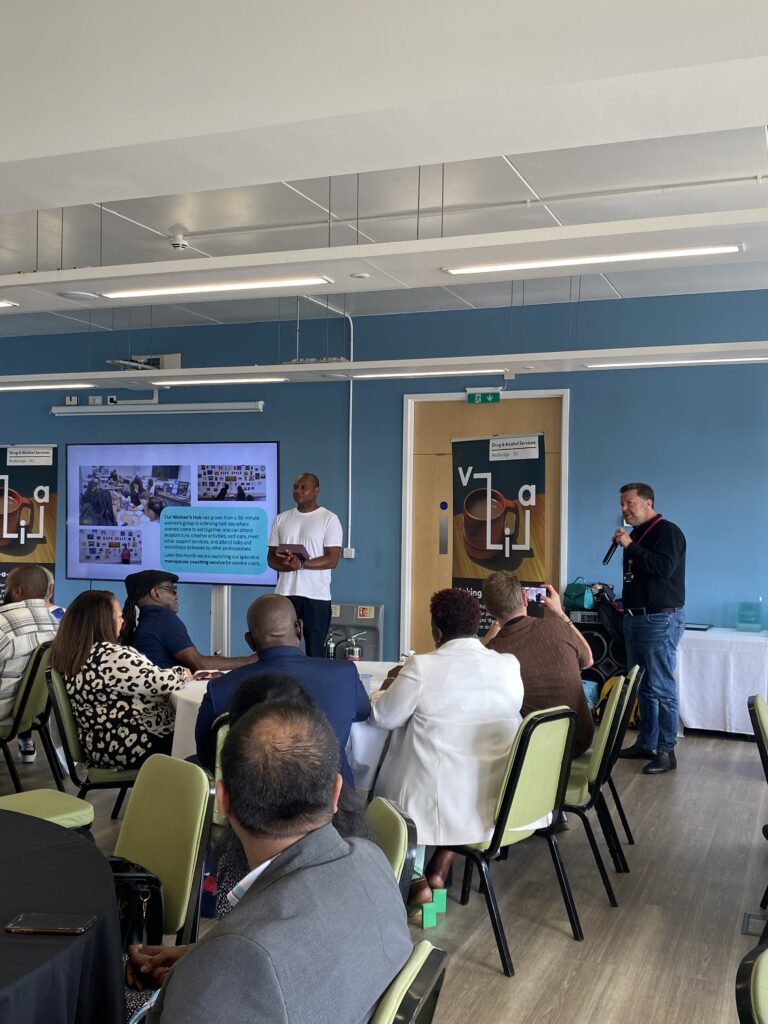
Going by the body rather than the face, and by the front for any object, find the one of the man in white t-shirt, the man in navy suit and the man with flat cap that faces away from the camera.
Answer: the man in navy suit

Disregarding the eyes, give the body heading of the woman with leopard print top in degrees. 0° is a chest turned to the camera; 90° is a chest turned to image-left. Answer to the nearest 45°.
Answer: approximately 225°

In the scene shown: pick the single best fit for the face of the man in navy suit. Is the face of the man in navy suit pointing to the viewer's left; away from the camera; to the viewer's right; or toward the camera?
away from the camera

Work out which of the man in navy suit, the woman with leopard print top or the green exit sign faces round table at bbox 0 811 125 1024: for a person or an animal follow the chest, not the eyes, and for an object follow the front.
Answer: the green exit sign

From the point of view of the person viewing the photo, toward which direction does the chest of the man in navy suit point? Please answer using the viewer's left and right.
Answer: facing away from the viewer

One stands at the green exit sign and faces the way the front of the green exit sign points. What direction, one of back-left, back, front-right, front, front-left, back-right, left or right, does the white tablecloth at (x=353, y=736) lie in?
front

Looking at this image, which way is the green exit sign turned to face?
toward the camera

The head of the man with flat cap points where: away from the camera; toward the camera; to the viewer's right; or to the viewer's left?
to the viewer's right

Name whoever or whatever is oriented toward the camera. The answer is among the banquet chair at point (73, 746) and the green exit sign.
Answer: the green exit sign

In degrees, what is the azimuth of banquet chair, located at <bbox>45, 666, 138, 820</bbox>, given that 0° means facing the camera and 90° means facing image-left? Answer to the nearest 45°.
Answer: approximately 270°

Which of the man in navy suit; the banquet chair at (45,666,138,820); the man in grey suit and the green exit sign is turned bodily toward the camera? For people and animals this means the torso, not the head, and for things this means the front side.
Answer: the green exit sign

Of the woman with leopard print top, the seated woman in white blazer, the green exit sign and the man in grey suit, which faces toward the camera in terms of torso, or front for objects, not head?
the green exit sign

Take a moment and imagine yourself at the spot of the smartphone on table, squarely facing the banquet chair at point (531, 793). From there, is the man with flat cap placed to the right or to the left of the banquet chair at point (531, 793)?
left

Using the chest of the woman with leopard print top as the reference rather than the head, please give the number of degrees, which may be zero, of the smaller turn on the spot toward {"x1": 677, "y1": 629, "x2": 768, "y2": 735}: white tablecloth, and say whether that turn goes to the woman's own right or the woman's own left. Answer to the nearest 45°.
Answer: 0° — they already face it

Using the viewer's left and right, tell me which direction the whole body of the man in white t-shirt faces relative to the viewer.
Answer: facing the viewer and to the left of the viewer
